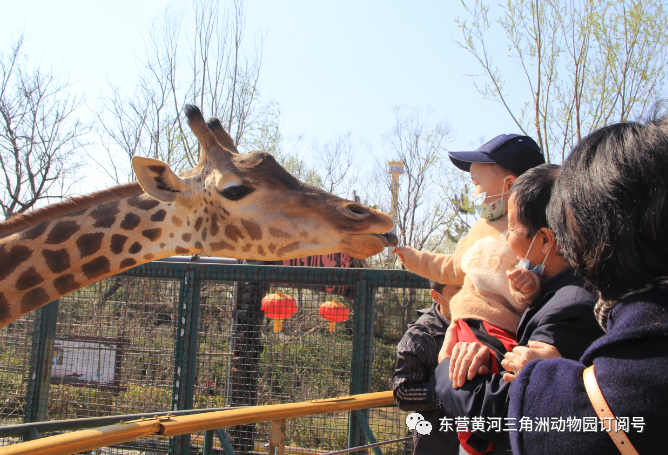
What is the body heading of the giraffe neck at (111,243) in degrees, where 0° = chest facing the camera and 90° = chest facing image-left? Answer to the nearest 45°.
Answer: approximately 270°

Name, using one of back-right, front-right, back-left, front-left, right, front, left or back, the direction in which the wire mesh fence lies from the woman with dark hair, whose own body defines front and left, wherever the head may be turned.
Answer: front

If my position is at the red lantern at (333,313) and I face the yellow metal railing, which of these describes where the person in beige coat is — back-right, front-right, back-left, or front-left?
front-left

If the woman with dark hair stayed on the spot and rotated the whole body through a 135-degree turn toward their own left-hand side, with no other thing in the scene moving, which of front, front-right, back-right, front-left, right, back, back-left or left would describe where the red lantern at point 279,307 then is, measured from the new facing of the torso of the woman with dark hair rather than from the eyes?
back-right

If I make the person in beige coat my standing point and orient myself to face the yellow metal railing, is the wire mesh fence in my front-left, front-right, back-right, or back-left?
front-right

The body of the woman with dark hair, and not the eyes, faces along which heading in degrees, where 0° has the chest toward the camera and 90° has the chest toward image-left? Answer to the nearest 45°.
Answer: approximately 135°

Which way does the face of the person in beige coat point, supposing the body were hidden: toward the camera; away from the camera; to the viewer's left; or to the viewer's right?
to the viewer's left

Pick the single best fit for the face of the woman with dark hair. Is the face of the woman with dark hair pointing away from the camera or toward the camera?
away from the camera
